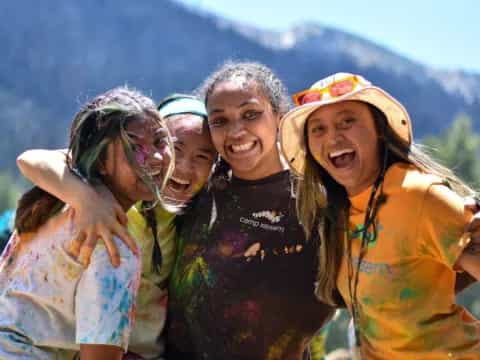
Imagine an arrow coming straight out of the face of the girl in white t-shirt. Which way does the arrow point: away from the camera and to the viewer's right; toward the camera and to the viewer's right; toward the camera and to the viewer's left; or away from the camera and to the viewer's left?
toward the camera and to the viewer's right

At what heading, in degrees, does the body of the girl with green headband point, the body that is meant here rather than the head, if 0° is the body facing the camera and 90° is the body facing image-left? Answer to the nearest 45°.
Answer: approximately 0°
